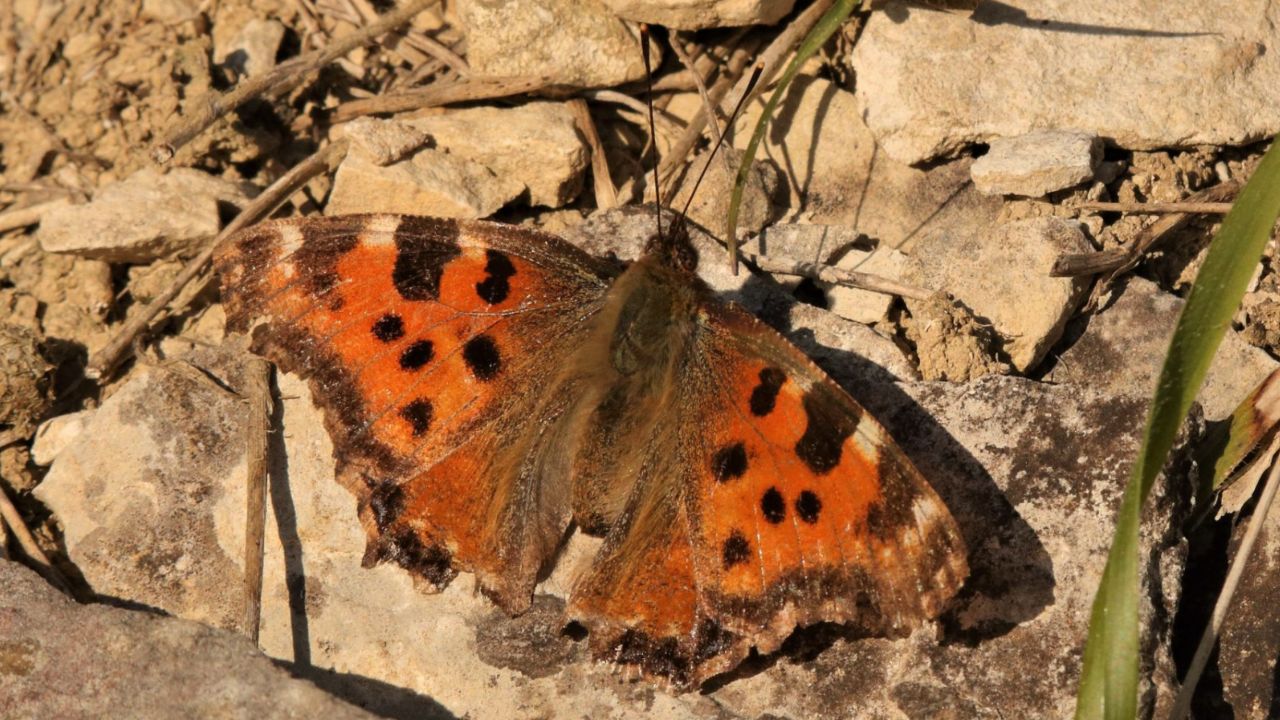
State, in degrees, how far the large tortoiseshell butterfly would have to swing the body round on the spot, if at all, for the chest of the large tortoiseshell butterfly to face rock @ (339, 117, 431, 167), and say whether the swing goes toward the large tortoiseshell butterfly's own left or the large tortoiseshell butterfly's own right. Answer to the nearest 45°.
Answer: approximately 45° to the large tortoiseshell butterfly's own left

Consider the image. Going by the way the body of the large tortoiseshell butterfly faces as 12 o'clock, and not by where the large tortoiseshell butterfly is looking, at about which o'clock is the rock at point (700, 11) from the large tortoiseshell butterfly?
The rock is roughly at 11 o'clock from the large tortoiseshell butterfly.

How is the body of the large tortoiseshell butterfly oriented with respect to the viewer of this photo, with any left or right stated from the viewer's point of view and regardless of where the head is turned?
facing away from the viewer

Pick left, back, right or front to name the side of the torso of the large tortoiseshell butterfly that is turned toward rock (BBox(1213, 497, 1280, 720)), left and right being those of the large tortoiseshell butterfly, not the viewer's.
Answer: right

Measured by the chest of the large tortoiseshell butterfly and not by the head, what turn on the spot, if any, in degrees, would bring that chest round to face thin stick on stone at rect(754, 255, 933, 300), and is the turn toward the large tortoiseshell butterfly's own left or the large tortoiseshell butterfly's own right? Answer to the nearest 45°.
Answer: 0° — it already faces it

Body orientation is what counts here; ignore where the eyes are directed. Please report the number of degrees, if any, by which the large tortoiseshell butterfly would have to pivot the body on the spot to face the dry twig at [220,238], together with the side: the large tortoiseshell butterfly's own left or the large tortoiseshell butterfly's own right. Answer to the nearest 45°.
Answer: approximately 45° to the large tortoiseshell butterfly's own left
